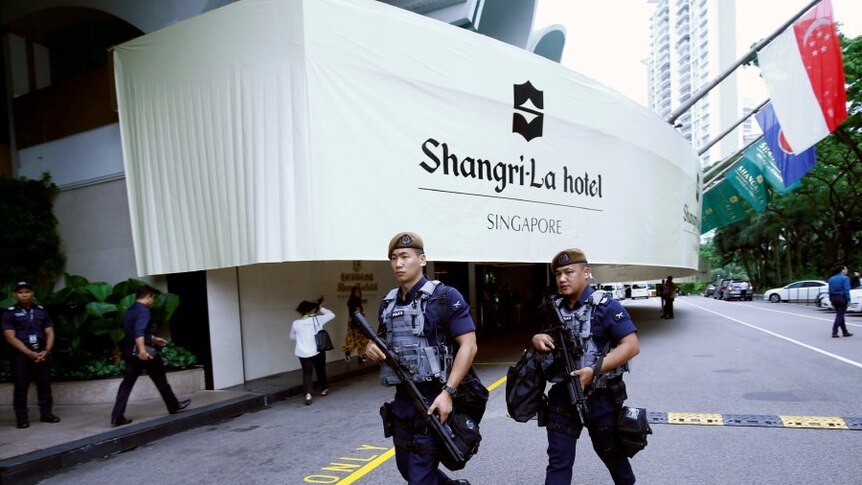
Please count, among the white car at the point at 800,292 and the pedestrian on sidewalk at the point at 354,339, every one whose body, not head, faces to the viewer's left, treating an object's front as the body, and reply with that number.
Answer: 1

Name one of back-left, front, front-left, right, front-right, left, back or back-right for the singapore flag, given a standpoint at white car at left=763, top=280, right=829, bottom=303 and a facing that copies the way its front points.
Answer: left

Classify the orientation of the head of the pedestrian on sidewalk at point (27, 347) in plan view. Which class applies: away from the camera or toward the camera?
toward the camera

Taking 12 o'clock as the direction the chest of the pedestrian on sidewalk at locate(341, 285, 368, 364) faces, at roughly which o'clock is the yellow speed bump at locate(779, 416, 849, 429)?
The yellow speed bump is roughly at 5 o'clock from the pedestrian on sidewalk.

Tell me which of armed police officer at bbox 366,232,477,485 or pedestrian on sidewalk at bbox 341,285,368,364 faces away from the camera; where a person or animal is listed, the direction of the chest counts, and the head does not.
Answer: the pedestrian on sidewalk

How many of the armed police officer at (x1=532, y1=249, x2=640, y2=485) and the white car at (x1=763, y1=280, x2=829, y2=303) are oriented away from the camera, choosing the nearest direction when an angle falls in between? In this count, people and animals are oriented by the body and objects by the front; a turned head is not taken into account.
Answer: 0

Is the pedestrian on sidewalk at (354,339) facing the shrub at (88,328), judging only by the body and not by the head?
no

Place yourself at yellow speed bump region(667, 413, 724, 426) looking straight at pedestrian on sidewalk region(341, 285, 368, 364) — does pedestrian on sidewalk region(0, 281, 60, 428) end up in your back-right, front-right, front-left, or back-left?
front-left

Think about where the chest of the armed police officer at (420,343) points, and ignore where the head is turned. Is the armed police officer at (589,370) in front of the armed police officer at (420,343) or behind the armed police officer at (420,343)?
behind

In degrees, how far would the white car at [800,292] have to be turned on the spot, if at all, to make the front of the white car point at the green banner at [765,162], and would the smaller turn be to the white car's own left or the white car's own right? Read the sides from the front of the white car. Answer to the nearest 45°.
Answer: approximately 90° to the white car's own left

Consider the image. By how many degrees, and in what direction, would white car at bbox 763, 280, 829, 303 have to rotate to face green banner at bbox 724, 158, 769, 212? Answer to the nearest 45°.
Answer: approximately 90° to its left

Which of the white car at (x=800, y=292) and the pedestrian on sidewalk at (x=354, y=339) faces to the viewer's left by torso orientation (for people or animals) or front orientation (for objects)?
the white car

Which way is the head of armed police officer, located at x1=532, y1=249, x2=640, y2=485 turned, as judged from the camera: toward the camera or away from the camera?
toward the camera

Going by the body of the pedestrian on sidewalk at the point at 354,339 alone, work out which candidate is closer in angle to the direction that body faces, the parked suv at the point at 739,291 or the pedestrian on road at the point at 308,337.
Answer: the parked suv

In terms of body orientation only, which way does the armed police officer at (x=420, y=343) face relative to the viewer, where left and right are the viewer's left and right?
facing the viewer and to the left of the viewer

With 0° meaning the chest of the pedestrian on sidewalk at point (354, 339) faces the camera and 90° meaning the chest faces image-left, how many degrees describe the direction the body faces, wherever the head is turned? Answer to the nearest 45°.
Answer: approximately 180°

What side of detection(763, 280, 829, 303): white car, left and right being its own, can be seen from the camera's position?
left
